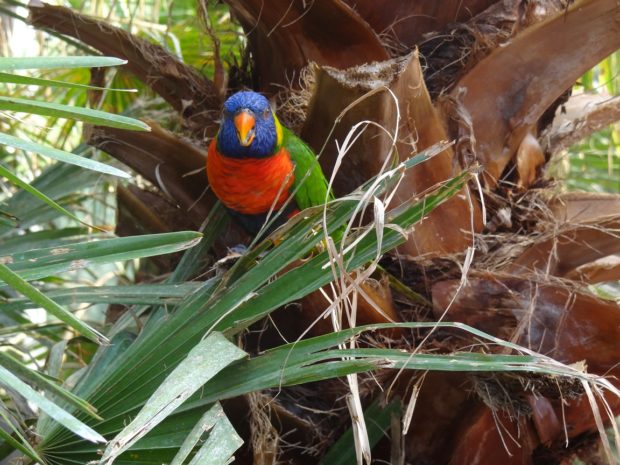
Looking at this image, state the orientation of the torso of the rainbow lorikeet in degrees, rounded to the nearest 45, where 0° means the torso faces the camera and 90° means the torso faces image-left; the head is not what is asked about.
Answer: approximately 45°
